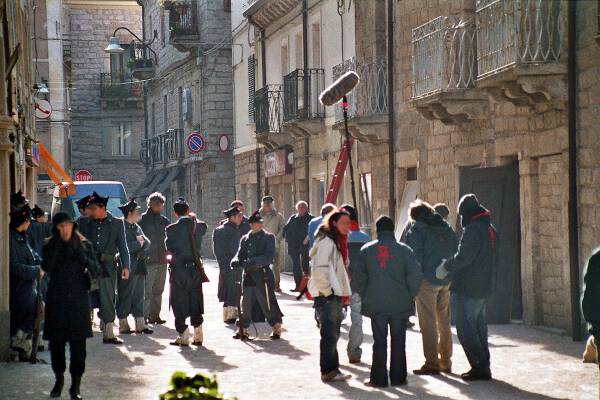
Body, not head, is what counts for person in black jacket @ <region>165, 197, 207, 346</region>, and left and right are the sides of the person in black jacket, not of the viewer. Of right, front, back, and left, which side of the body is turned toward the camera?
back

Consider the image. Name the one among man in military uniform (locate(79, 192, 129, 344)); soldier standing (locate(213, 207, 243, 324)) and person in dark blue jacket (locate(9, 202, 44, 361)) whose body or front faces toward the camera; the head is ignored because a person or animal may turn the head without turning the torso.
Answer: the man in military uniform

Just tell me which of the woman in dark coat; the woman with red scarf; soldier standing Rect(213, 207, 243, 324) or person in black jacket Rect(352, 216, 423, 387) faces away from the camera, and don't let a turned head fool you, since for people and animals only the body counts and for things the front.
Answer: the person in black jacket

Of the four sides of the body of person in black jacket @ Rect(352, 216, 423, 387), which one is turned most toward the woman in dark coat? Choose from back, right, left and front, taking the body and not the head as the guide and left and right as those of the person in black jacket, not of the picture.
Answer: left

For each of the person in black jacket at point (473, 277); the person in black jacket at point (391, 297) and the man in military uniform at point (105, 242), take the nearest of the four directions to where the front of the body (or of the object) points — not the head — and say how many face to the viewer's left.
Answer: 1

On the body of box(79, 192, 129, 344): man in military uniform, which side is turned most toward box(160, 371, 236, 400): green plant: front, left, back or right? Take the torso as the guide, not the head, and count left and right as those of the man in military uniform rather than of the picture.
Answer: front

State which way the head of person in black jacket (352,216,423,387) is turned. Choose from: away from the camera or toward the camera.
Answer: away from the camera

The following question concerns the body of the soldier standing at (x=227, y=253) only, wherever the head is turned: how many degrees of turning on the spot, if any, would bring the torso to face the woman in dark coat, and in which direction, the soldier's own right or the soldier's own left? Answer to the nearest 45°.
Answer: approximately 90° to the soldier's own right

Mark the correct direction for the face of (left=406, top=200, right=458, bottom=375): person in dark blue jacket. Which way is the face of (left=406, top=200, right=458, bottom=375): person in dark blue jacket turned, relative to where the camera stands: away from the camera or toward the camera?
away from the camera

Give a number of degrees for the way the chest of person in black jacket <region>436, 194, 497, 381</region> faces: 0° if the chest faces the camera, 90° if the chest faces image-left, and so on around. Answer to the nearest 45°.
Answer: approximately 90°

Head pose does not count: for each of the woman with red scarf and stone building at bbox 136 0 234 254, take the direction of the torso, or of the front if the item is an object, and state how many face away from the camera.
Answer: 0

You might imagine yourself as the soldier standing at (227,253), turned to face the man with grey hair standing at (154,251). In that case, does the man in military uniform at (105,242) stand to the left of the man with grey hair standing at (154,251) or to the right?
left

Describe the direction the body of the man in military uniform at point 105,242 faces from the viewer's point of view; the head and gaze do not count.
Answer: toward the camera
